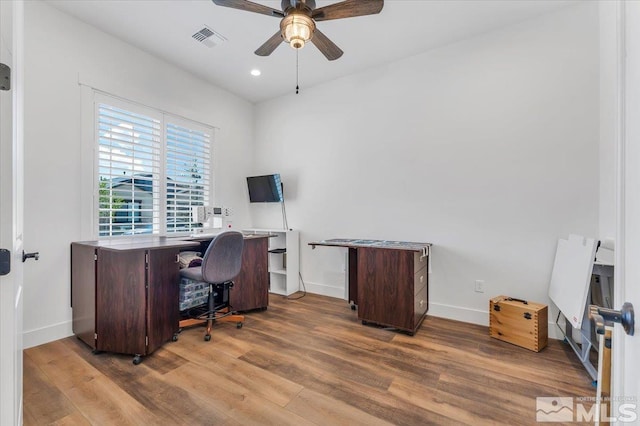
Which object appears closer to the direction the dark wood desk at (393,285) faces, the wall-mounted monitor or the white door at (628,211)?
the white door

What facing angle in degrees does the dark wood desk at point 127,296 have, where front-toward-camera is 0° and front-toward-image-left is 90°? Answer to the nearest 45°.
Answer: approximately 315°

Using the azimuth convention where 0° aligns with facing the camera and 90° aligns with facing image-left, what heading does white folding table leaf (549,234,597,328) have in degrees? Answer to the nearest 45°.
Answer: approximately 45°

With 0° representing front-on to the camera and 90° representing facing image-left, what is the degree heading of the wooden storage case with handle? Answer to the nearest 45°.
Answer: approximately 45°
